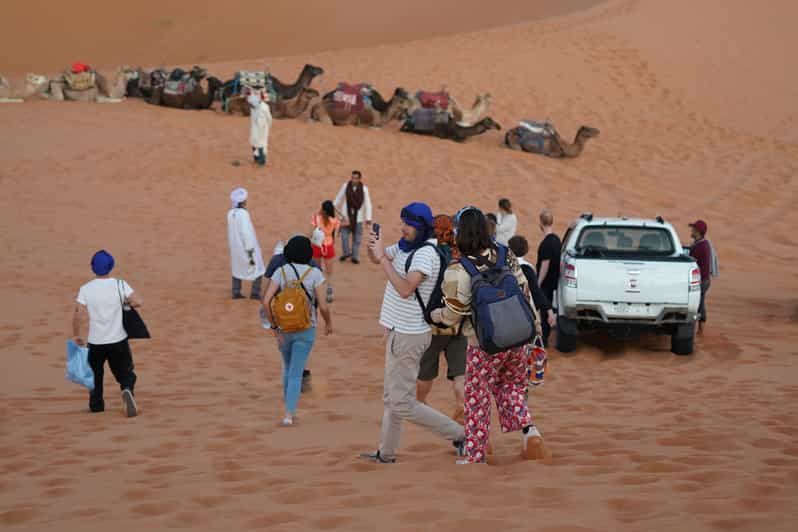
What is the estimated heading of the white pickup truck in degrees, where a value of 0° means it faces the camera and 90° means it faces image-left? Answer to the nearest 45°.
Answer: approximately 180°

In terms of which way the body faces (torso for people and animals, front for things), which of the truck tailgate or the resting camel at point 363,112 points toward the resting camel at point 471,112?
the resting camel at point 363,112

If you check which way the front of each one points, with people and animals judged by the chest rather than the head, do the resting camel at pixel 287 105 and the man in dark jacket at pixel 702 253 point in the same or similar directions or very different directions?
very different directions

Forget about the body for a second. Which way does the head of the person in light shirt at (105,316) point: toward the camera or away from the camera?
away from the camera

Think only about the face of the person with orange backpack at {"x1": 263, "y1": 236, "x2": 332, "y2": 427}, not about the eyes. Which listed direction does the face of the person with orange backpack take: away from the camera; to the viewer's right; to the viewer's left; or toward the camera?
away from the camera

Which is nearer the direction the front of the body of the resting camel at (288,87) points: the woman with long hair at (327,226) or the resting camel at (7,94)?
the woman with long hair

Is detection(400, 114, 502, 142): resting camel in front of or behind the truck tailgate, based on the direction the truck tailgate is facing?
behind

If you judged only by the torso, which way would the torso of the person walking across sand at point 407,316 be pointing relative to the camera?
to the viewer's left

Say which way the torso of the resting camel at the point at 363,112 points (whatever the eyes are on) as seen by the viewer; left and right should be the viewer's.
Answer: facing to the right of the viewer

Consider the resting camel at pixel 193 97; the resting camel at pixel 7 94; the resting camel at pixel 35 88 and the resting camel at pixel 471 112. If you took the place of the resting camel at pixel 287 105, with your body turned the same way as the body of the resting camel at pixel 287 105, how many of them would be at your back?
3

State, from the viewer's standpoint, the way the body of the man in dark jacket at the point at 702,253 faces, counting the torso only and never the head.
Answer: to the viewer's left

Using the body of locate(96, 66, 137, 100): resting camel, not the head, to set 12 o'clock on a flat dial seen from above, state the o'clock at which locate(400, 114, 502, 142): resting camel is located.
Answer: locate(400, 114, 502, 142): resting camel is roughly at 1 o'clock from locate(96, 66, 137, 100): resting camel.

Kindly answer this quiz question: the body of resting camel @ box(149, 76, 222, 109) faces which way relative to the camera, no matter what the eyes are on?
to the viewer's right

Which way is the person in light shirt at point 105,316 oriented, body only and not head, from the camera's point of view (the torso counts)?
away from the camera

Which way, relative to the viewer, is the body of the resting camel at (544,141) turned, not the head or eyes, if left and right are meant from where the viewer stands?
facing to the right of the viewer
